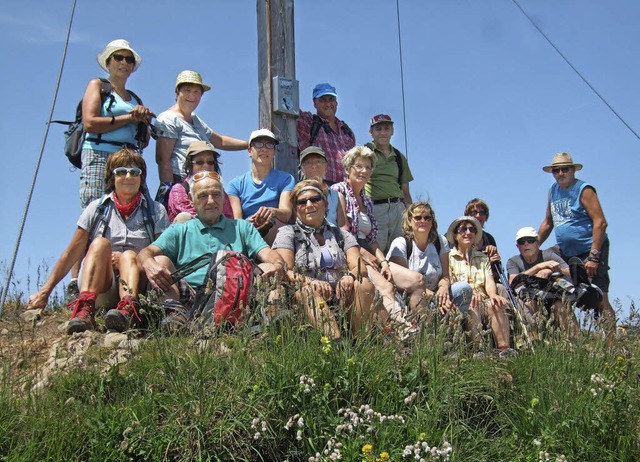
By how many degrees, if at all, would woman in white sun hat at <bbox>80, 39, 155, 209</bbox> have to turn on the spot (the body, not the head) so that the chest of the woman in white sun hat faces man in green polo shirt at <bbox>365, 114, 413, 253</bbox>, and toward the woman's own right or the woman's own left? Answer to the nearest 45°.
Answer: approximately 45° to the woman's own left

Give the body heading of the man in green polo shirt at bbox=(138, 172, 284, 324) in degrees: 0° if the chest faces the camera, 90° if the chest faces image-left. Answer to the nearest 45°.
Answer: approximately 0°

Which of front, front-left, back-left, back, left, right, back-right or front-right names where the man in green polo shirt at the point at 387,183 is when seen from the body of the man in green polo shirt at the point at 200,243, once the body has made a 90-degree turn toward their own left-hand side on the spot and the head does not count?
front-left

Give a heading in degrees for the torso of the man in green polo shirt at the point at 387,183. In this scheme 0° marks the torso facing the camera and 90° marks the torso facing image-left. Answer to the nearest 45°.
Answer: approximately 0°

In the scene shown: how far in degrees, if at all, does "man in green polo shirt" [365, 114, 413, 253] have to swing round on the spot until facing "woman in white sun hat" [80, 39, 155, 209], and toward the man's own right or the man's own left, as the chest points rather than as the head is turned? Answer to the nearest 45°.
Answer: approximately 45° to the man's own right

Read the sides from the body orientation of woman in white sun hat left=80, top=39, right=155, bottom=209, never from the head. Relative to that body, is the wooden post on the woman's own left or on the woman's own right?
on the woman's own left
